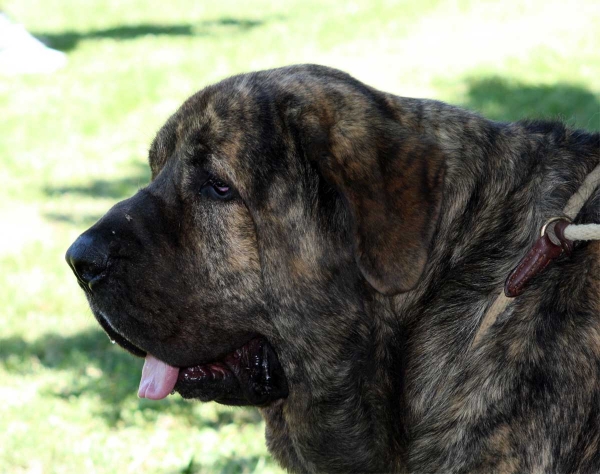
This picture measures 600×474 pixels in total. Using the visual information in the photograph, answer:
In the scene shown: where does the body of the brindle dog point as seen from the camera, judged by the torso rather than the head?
to the viewer's left
